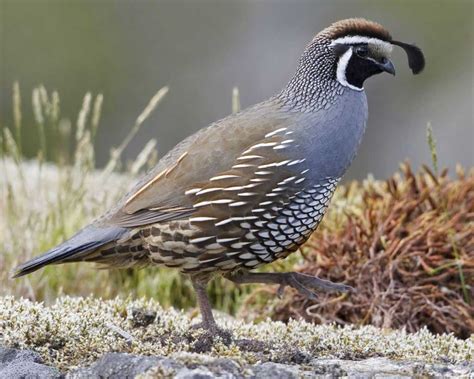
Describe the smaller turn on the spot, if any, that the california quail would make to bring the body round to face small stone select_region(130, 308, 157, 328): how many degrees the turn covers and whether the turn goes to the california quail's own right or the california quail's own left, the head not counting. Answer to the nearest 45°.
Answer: approximately 180°

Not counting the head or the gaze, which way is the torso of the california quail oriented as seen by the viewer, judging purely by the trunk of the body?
to the viewer's right

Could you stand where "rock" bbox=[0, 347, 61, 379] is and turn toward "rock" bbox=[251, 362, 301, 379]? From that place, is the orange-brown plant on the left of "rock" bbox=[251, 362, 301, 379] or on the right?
left

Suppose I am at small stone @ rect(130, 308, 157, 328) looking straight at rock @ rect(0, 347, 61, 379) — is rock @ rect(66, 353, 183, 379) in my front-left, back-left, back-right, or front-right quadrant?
front-left
